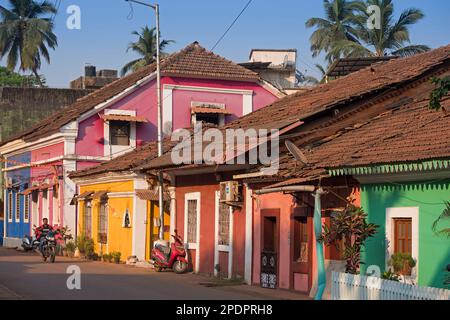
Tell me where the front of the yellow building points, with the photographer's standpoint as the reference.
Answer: facing the viewer and to the left of the viewer

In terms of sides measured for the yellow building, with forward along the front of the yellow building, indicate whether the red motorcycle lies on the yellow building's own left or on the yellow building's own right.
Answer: on the yellow building's own left

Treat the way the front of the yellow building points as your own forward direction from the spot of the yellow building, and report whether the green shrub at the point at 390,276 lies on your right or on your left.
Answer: on your left

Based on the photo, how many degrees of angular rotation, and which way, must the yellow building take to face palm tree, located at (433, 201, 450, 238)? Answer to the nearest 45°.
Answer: approximately 45° to its left

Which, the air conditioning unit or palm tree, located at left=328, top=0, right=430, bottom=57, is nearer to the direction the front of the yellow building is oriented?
the air conditioning unit

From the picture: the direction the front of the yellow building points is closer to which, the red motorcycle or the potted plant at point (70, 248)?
the red motorcycle

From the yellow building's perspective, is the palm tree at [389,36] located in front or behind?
behind
